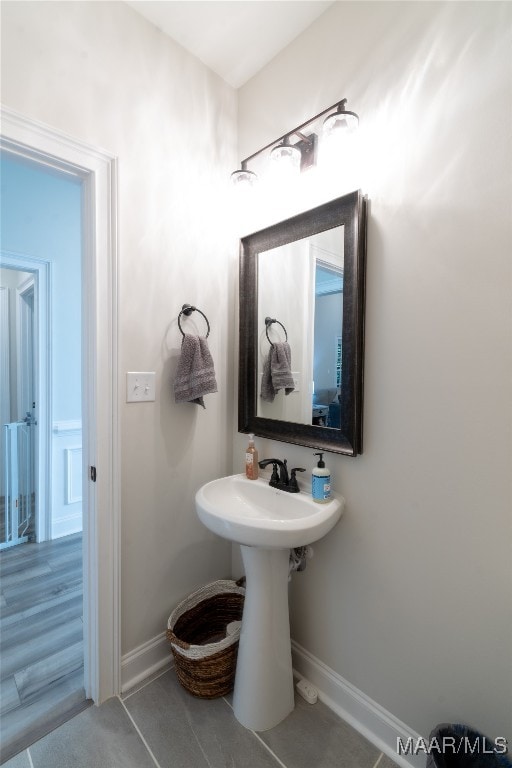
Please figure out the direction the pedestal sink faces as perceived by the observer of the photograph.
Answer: facing the viewer and to the left of the viewer

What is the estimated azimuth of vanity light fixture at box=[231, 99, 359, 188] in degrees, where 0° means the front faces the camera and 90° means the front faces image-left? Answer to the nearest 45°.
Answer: approximately 45°

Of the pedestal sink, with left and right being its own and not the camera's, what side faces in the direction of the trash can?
left

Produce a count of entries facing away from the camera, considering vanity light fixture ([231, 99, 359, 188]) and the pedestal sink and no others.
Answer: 0
